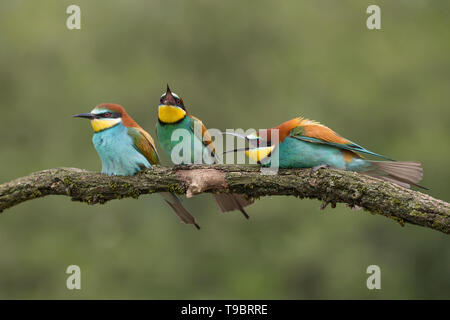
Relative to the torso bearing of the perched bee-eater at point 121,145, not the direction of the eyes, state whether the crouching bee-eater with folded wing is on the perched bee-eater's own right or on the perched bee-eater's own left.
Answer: on the perched bee-eater's own left

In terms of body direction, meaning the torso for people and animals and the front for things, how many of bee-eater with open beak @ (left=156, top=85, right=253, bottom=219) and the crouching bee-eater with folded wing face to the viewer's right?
0

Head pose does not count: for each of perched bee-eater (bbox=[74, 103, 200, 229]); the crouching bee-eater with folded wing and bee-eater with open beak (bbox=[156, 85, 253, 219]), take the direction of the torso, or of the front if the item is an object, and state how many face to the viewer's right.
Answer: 0

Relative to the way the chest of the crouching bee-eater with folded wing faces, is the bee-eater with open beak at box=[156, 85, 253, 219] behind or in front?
in front

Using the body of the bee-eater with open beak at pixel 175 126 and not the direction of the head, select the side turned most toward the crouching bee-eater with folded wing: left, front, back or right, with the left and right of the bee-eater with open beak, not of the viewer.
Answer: left

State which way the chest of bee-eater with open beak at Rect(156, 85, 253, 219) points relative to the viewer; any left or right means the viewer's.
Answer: facing the viewer and to the left of the viewer

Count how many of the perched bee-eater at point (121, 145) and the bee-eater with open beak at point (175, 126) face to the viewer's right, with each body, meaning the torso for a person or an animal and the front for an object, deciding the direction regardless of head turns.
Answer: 0

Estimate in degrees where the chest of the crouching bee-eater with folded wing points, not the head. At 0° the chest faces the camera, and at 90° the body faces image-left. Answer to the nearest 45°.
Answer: approximately 90°

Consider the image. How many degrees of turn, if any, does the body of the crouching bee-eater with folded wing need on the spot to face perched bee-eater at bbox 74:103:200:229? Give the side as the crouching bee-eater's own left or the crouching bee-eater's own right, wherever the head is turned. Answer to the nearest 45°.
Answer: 0° — it already faces it
